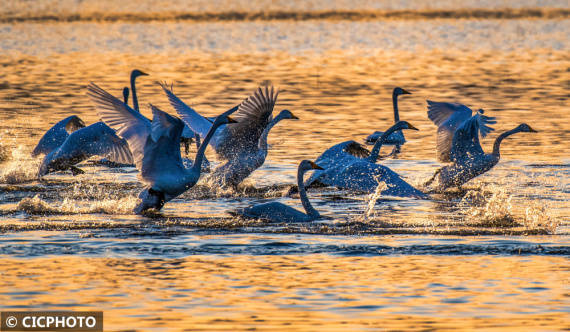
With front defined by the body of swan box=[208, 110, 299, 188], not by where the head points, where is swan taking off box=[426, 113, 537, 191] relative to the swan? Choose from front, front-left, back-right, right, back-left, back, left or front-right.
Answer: front

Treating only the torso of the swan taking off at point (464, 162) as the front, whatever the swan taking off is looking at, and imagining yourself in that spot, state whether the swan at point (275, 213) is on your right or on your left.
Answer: on your right

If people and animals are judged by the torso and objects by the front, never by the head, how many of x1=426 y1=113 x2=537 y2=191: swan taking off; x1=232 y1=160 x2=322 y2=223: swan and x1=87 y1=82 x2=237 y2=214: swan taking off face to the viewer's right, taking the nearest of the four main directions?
3

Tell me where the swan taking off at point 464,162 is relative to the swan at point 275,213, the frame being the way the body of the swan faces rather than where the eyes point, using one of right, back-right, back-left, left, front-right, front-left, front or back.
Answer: front-left

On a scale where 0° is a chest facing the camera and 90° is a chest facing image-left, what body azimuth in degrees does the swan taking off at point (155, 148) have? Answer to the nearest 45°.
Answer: approximately 270°

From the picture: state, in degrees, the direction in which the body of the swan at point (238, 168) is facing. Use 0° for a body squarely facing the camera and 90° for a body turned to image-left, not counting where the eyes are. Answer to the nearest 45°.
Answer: approximately 270°

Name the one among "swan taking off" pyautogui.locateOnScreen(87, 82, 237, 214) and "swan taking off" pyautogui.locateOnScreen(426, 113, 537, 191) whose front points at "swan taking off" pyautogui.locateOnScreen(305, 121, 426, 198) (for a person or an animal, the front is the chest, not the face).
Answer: "swan taking off" pyautogui.locateOnScreen(87, 82, 237, 214)

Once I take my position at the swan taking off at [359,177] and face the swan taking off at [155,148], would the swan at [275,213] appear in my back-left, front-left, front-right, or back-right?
front-left

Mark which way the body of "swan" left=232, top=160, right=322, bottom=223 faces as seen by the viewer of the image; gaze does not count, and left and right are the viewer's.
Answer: facing to the right of the viewer

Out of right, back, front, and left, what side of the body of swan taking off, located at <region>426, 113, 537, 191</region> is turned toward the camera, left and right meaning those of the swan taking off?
right

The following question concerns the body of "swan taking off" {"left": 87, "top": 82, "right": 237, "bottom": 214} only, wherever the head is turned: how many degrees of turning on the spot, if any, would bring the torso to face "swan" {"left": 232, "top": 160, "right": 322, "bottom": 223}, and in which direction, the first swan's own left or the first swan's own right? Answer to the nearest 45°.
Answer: approximately 45° to the first swan's own right

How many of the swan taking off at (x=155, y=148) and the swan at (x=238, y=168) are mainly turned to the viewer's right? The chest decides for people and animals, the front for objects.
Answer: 2

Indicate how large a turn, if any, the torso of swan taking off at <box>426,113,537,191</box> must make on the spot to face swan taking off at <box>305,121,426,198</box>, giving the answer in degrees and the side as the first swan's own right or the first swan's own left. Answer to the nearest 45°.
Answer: approximately 135° to the first swan's own right

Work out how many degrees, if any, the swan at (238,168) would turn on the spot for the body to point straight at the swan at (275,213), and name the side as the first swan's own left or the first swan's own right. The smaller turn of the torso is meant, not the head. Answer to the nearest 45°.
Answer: approximately 90° to the first swan's own right
